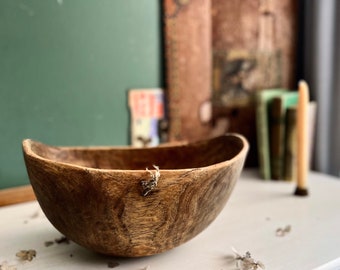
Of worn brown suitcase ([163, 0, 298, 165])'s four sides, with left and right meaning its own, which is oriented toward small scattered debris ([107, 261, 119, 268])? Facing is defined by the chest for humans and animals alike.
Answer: front

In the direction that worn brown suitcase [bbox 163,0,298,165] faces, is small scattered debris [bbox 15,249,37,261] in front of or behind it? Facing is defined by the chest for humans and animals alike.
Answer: in front

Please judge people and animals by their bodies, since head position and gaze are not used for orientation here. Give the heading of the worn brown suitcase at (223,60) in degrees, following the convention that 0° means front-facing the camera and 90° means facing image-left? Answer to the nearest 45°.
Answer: approximately 0°

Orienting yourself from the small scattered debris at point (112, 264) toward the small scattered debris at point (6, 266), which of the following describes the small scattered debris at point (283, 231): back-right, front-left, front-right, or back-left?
back-right
